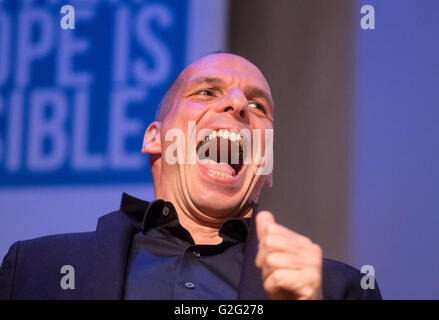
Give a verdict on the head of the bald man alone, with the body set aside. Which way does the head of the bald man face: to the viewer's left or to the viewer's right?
to the viewer's right

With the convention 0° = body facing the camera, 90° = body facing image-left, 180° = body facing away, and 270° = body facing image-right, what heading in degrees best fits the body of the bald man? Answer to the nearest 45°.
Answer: approximately 0°
